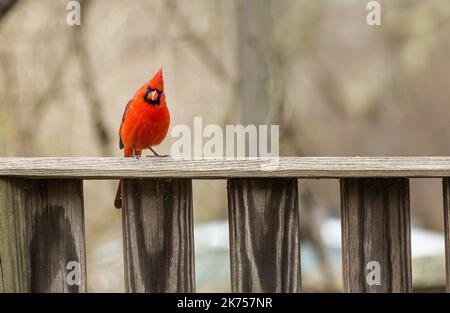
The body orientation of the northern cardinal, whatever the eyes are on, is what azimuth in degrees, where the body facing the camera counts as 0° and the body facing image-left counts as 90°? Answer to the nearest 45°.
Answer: approximately 315°
